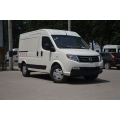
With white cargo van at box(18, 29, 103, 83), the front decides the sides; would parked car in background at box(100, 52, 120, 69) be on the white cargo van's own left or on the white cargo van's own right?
on the white cargo van's own left

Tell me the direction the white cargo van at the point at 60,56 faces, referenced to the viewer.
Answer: facing the viewer and to the right of the viewer
